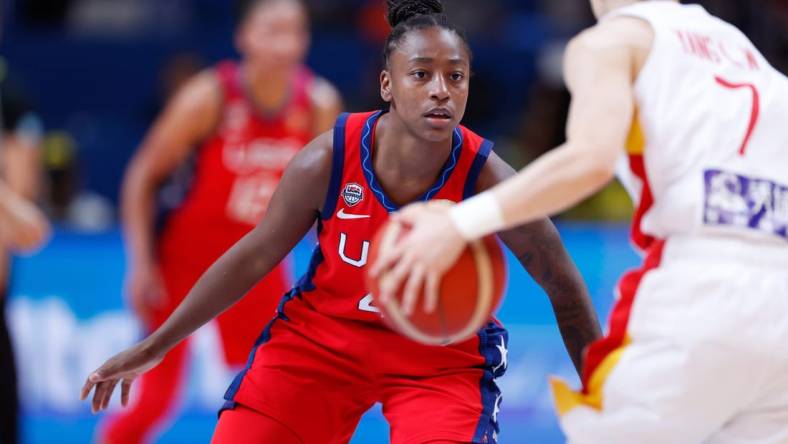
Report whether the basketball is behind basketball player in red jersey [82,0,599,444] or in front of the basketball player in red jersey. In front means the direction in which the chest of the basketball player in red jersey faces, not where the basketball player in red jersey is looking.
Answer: in front

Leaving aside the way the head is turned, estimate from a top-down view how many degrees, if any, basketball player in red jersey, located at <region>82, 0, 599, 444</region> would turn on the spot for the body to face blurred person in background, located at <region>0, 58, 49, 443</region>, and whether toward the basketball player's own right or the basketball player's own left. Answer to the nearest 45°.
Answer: approximately 135° to the basketball player's own right

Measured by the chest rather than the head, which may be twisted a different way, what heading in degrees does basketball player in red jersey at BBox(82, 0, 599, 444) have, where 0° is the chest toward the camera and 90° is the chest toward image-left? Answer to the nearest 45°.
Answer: approximately 0°

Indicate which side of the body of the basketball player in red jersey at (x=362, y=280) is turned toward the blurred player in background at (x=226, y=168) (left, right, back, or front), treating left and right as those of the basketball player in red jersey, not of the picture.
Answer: back

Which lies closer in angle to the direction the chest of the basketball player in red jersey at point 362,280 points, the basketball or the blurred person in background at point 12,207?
the basketball
